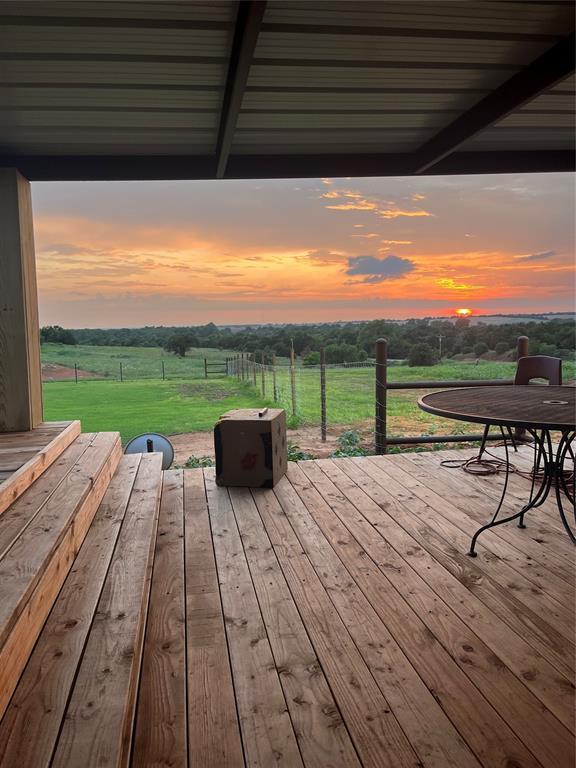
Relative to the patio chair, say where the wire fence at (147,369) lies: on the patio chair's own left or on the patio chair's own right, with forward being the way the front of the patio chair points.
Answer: on the patio chair's own right

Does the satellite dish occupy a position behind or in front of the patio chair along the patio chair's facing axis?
in front

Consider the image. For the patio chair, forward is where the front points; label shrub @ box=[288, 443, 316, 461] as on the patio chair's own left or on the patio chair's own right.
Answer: on the patio chair's own right

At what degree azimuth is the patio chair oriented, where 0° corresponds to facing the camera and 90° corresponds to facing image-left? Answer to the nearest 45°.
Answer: approximately 45°
